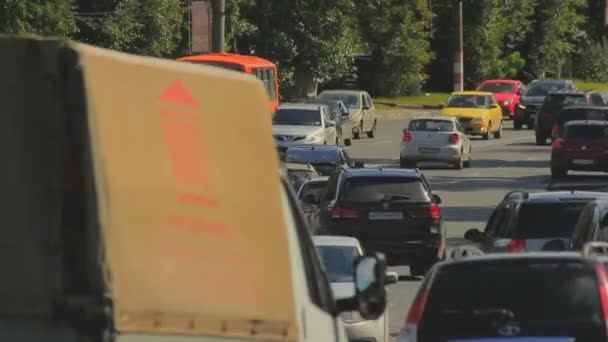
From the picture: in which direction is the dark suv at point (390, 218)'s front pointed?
away from the camera

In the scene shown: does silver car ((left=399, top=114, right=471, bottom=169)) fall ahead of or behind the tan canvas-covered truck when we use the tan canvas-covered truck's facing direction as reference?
ahead

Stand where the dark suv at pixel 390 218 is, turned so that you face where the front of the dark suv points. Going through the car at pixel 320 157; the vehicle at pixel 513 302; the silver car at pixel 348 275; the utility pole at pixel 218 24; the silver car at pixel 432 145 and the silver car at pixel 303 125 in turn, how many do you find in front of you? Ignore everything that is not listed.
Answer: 4

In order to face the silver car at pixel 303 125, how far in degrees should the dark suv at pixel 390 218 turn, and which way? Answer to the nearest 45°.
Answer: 0° — it already faces it

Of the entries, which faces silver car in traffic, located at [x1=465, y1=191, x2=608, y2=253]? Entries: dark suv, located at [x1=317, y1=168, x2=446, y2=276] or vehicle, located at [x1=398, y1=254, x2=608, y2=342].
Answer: the vehicle

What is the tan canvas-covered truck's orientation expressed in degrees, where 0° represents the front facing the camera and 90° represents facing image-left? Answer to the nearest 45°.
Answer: approximately 225°

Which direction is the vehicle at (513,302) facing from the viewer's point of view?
away from the camera

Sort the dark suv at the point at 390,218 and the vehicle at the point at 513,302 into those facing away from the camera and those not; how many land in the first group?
2

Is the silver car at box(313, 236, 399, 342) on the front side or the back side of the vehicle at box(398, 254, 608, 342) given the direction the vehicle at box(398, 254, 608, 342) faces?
on the front side

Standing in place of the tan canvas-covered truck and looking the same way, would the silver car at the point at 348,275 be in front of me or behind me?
in front

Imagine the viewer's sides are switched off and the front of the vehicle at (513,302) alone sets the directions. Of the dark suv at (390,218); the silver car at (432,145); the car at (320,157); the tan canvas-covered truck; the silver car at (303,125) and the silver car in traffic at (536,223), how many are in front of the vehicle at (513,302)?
5

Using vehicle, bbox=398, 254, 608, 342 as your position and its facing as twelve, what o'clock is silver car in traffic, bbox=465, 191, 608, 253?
The silver car in traffic is roughly at 12 o'clock from the vehicle.

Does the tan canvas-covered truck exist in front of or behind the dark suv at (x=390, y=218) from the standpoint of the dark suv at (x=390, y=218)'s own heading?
behind
